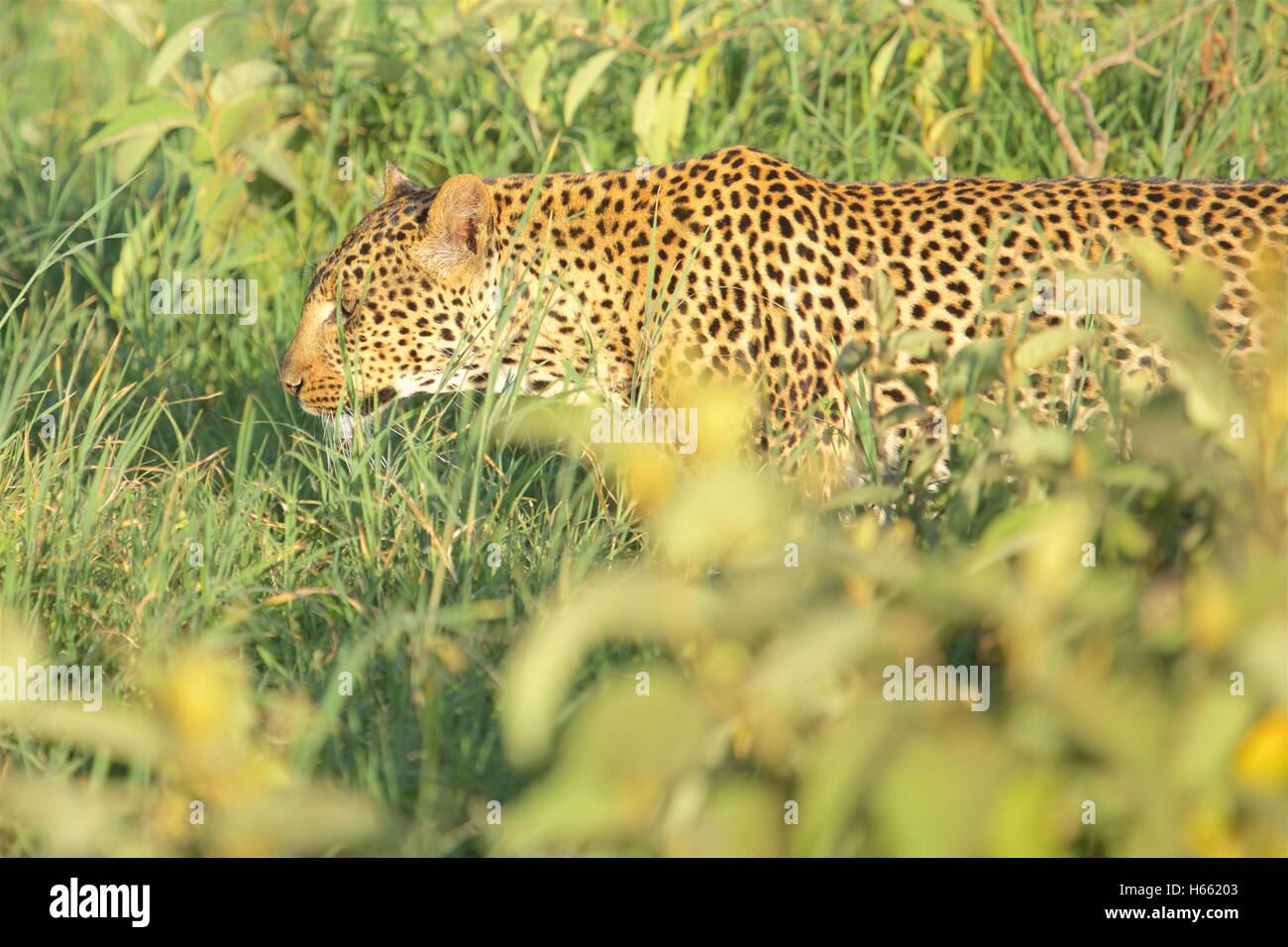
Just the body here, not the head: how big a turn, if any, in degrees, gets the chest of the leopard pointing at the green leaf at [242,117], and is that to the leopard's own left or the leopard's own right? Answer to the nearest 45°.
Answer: approximately 45° to the leopard's own right

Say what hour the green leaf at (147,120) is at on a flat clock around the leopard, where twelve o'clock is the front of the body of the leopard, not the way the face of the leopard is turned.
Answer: The green leaf is roughly at 1 o'clock from the leopard.

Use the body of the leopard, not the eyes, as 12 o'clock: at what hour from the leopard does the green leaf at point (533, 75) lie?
The green leaf is roughly at 2 o'clock from the leopard.

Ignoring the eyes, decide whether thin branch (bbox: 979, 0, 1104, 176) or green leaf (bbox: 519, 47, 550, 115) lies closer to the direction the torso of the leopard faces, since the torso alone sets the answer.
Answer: the green leaf

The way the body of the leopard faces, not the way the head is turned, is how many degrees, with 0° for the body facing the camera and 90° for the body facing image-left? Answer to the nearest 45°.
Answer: approximately 90°

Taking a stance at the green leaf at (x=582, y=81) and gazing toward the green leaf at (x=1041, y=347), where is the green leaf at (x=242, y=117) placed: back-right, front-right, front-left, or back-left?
back-right

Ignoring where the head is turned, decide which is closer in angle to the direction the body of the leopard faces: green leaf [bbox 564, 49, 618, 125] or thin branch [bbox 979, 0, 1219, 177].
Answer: the green leaf

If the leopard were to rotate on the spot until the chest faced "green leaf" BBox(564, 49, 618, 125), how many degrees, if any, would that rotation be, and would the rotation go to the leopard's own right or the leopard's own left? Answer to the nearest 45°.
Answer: approximately 45° to the leopard's own right

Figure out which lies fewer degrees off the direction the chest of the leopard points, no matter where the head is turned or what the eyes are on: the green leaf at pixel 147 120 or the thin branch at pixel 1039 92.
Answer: the green leaf
